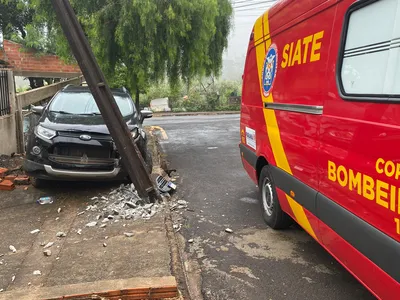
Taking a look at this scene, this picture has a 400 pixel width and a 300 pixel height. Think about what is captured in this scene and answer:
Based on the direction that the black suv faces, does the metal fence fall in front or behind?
behind

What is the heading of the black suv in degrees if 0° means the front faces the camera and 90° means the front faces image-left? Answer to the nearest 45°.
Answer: approximately 0°

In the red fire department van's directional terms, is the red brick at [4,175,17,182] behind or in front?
behind

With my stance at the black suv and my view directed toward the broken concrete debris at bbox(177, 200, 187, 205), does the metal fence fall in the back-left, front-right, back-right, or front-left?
back-left

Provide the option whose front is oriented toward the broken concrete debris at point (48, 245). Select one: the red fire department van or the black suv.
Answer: the black suv

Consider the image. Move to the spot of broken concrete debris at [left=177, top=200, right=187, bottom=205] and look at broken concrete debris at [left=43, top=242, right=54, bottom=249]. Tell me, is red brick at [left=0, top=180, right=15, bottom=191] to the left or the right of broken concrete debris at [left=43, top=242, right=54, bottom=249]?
right

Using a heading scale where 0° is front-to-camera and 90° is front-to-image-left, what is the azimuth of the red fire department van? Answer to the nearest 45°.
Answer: approximately 315°

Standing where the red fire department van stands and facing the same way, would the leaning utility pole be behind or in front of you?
behind

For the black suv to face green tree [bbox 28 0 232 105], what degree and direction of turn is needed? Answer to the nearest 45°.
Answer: approximately 135° to its left
